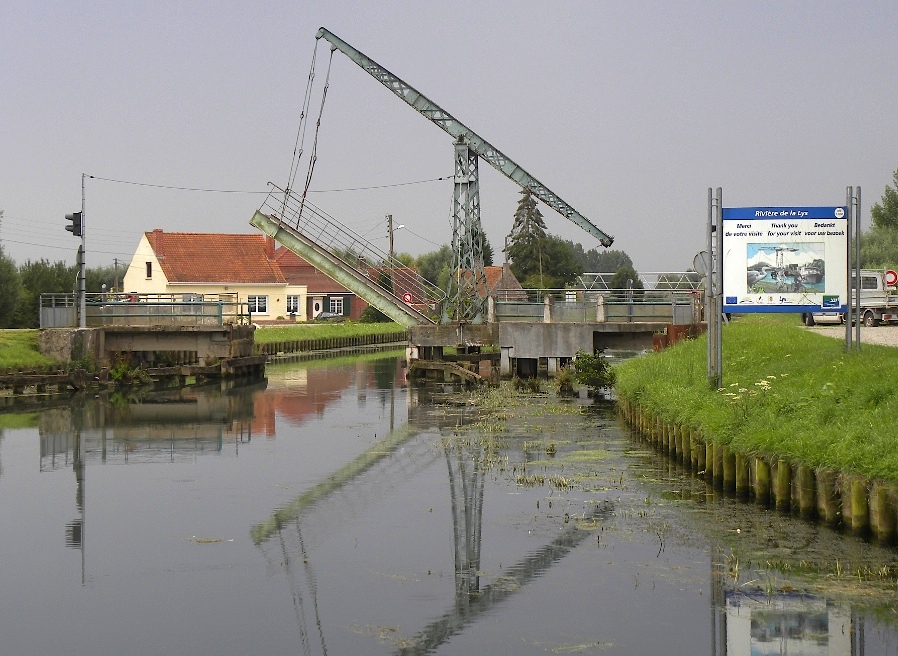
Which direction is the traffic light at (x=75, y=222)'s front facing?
to the viewer's left

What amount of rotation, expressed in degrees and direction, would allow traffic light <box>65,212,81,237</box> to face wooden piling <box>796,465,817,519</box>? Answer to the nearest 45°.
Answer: approximately 90° to its left

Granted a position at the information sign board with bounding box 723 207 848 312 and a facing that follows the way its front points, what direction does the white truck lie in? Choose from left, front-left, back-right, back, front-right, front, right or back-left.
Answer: back

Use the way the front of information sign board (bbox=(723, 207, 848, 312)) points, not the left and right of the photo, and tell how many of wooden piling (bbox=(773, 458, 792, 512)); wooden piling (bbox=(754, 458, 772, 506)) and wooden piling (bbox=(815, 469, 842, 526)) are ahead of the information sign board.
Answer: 3

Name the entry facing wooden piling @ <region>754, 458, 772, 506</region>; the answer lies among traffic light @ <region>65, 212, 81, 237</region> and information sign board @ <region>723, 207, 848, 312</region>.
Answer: the information sign board

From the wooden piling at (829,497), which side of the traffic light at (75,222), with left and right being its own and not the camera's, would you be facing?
left

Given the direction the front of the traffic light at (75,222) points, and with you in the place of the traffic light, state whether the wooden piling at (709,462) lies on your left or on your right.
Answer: on your left
